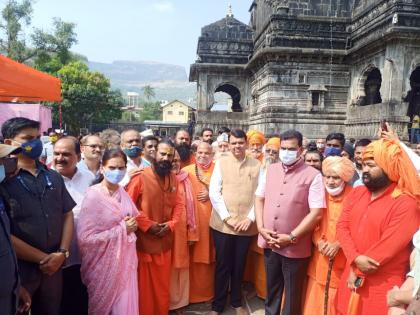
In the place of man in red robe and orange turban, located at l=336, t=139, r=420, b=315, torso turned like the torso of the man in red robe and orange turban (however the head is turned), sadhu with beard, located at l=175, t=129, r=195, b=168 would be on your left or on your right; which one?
on your right

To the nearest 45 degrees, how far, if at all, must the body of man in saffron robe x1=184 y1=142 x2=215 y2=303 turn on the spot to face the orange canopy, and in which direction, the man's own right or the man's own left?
approximately 135° to the man's own right

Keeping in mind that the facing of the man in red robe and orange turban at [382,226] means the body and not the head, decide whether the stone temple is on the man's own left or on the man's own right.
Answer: on the man's own right

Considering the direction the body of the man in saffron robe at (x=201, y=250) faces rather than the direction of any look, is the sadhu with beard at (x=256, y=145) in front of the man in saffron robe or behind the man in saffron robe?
behind

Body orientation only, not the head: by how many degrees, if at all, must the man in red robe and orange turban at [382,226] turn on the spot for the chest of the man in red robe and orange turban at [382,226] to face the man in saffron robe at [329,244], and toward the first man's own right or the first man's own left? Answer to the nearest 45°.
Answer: approximately 90° to the first man's own right

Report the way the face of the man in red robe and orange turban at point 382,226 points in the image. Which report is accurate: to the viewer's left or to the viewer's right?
to the viewer's left

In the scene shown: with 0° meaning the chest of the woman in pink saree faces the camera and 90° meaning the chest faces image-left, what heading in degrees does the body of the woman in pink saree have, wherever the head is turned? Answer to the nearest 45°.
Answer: approximately 315°

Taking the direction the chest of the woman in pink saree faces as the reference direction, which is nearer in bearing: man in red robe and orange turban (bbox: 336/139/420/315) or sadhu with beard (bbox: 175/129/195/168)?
the man in red robe and orange turban

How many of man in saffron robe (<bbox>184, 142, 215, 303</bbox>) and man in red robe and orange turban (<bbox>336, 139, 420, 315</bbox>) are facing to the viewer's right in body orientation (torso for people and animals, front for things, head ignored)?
0

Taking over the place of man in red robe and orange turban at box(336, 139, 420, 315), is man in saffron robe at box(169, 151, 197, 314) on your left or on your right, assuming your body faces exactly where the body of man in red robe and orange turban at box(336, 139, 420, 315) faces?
on your right

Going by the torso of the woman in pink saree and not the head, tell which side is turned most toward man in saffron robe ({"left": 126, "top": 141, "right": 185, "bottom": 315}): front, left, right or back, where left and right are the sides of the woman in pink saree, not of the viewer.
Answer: left
